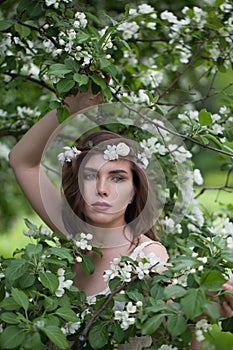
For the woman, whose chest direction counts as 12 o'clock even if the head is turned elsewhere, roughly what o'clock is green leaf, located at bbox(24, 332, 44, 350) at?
The green leaf is roughly at 12 o'clock from the woman.

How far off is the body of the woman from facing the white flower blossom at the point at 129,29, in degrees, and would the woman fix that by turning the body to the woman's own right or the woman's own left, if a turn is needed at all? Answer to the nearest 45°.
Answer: approximately 180°

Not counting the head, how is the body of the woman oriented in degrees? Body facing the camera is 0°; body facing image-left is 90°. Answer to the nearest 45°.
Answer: approximately 0°
